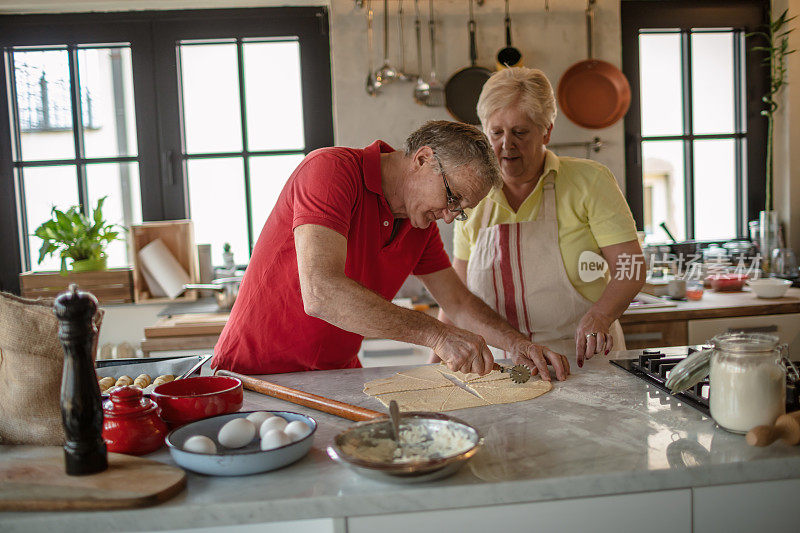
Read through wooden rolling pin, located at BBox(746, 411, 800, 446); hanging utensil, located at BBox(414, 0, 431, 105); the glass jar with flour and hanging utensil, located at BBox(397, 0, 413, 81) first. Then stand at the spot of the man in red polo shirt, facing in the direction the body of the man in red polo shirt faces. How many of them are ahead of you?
2

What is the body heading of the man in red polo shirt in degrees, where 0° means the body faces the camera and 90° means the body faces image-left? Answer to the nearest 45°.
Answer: approximately 315°

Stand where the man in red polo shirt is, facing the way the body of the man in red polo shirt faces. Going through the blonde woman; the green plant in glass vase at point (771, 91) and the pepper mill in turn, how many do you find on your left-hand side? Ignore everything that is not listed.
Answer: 2

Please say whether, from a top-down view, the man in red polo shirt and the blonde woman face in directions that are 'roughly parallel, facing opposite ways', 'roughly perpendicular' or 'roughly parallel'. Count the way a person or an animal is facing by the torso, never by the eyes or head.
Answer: roughly perpendicular

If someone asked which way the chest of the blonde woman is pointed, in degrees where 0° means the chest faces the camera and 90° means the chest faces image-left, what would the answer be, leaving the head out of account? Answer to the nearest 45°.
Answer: approximately 45°

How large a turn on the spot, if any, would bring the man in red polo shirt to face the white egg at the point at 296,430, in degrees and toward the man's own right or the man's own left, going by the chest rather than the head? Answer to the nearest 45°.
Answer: approximately 45° to the man's own right

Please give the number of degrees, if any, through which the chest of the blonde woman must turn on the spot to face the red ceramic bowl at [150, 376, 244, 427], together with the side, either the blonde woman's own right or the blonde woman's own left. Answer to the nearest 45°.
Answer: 0° — they already face it

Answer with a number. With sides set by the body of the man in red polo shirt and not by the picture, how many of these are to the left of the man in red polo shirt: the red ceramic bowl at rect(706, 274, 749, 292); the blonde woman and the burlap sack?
2

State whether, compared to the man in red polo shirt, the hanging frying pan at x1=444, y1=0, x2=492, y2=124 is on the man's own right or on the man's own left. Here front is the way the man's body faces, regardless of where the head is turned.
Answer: on the man's own left

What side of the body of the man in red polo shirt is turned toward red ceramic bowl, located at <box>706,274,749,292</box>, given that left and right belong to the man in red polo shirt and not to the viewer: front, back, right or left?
left
